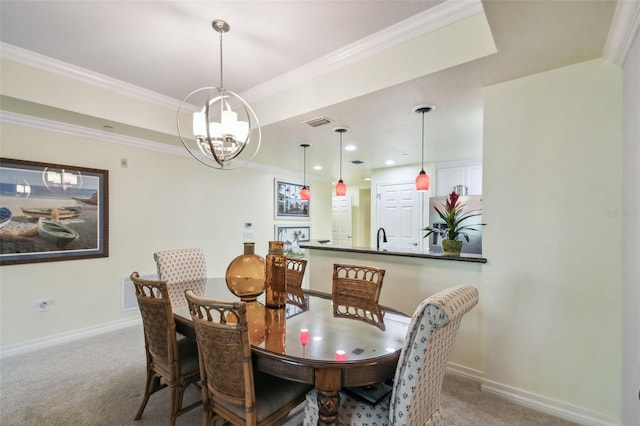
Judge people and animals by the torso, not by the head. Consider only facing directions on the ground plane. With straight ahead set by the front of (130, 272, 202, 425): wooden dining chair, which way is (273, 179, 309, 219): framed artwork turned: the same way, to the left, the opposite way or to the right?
to the right

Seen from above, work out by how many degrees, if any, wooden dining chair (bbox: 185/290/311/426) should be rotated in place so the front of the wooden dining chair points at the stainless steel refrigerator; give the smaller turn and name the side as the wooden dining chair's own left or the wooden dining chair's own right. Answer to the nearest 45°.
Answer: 0° — it already faces it

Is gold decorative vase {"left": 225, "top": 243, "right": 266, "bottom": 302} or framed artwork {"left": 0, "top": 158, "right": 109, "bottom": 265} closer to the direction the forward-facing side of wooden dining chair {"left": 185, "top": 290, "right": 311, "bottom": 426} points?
the gold decorative vase

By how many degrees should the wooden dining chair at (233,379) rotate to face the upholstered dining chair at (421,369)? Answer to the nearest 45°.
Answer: approximately 90° to its right

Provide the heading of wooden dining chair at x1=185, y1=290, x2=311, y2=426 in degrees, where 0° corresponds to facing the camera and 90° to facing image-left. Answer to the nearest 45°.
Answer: approximately 225°

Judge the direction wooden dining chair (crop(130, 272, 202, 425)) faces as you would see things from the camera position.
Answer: facing away from the viewer and to the right of the viewer

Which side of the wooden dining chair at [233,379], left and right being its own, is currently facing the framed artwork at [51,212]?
left

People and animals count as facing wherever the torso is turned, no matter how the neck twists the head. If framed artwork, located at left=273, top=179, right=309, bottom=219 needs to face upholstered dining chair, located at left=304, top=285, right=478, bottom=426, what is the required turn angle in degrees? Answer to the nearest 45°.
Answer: approximately 45° to its right
